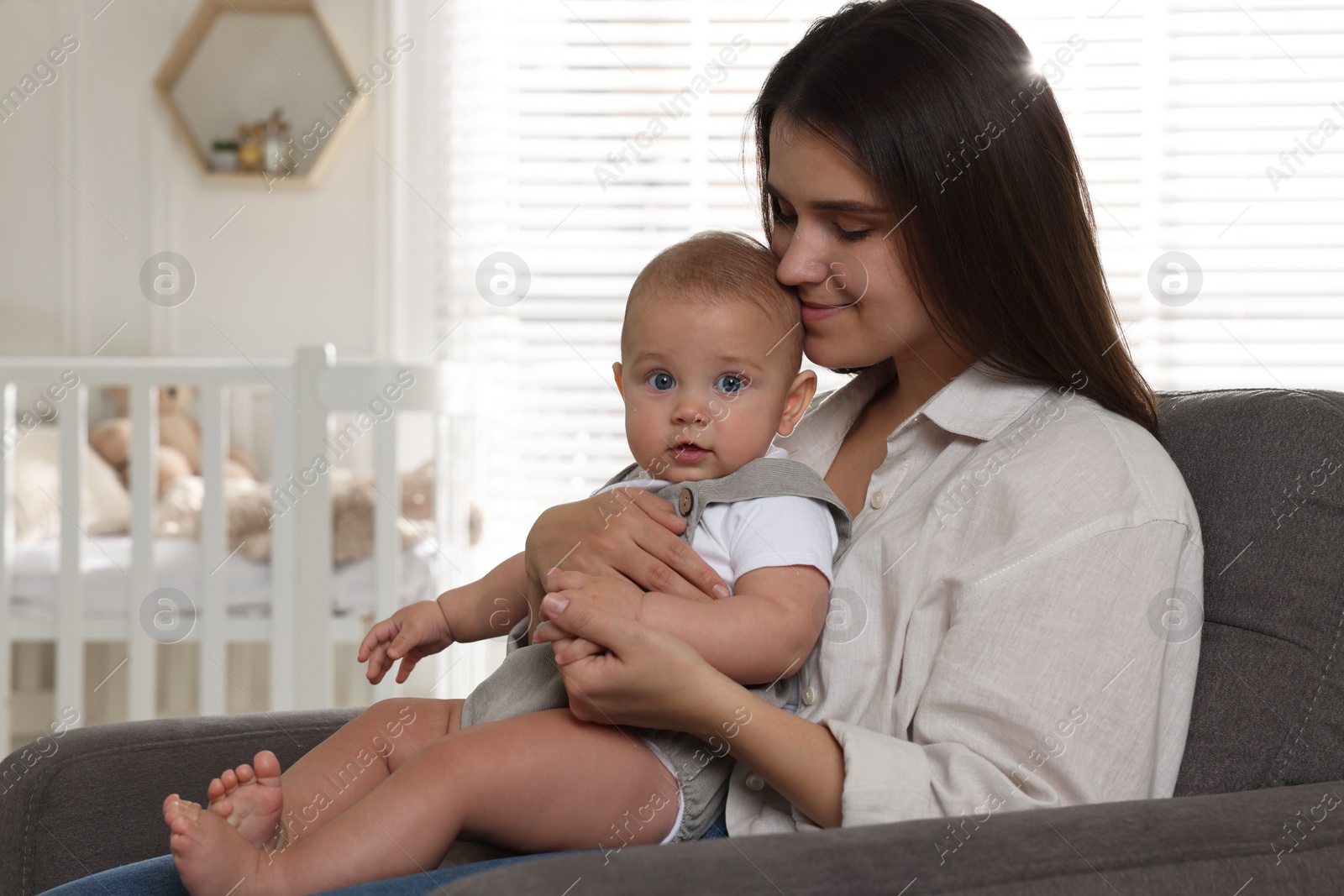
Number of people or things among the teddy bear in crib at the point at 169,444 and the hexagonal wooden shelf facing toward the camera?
2

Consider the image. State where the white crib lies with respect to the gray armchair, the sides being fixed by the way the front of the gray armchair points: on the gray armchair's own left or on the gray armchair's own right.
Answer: on the gray armchair's own right

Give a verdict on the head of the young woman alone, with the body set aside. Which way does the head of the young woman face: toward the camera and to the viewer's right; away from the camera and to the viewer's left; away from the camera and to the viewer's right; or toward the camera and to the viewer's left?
toward the camera and to the viewer's left

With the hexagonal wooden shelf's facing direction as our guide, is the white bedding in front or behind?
in front

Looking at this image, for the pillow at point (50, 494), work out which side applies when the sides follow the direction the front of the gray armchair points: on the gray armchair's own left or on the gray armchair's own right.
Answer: on the gray armchair's own right

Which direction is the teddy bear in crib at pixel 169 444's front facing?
toward the camera

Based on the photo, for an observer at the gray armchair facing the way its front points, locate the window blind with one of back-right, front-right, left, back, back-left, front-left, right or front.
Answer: back-right

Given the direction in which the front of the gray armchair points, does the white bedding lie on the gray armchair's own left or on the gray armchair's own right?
on the gray armchair's own right

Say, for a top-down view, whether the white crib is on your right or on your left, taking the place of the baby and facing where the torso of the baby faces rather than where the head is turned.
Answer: on your right

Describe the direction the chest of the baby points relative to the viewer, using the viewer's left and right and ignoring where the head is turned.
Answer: facing the viewer and to the left of the viewer

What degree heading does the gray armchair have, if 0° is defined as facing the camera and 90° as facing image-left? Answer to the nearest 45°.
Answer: approximately 45°

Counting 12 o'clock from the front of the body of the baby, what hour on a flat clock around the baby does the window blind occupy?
The window blind is roughly at 5 o'clock from the baby.

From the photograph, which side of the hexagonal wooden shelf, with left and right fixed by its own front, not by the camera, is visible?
front

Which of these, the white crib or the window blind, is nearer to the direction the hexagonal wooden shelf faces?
the white crib
